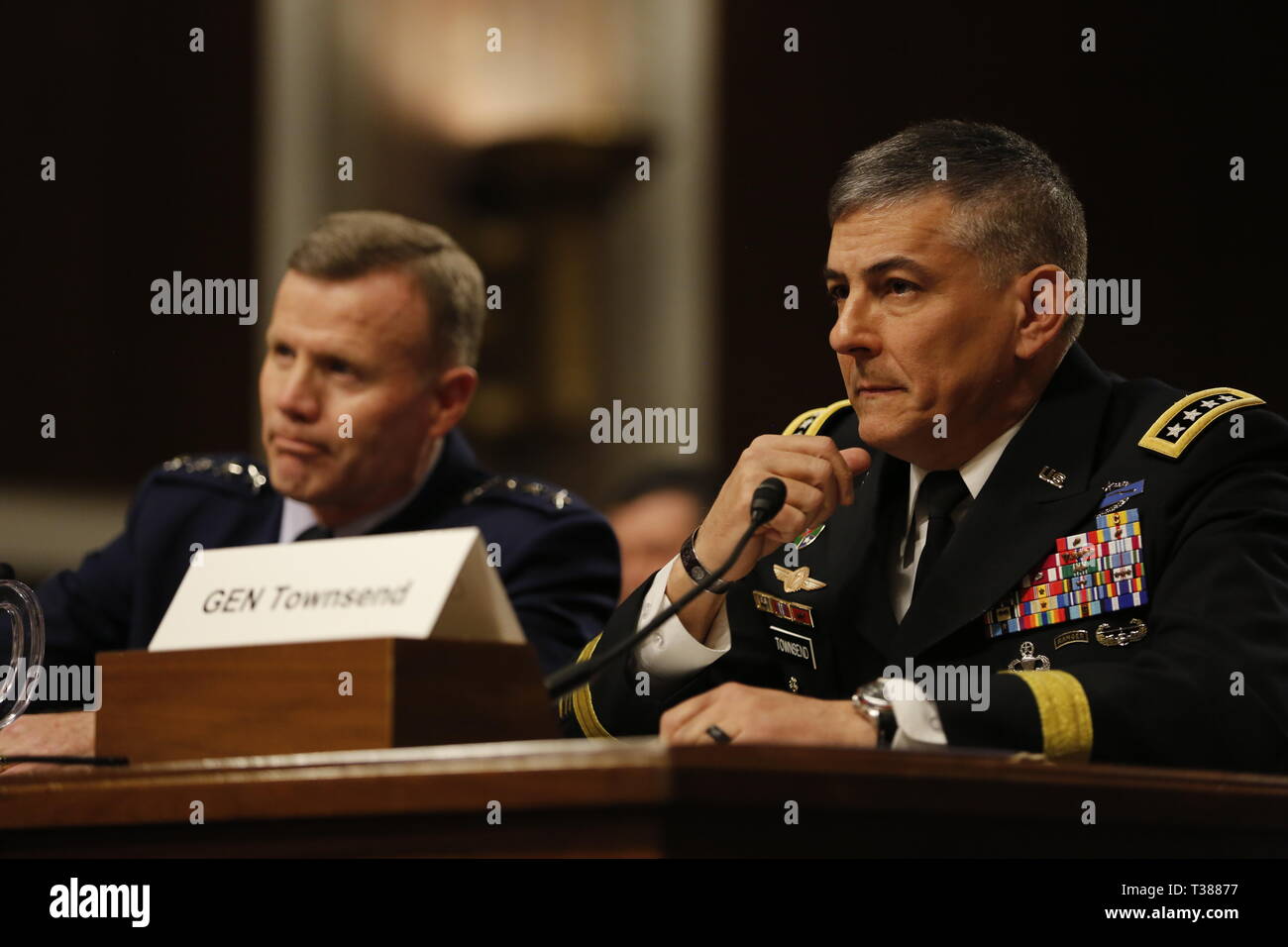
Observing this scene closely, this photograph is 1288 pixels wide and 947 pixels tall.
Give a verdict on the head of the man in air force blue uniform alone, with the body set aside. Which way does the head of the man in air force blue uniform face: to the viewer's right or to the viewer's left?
to the viewer's left

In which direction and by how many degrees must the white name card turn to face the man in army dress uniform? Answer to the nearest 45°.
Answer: approximately 180°

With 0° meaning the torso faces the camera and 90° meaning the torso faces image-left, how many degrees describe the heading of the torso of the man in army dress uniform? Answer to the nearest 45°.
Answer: approximately 45°

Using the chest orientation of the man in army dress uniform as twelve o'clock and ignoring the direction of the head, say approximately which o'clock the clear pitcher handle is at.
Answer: The clear pitcher handle is roughly at 1 o'clock from the man in army dress uniform.

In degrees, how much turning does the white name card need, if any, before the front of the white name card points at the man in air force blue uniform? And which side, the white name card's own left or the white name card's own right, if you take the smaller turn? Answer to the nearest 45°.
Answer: approximately 135° to the white name card's own right

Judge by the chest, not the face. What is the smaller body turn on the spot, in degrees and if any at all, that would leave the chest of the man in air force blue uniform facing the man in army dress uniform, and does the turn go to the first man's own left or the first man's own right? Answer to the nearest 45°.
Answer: approximately 90° to the first man's own left

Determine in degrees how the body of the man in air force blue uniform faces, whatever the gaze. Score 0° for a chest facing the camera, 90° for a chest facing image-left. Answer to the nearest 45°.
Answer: approximately 45°

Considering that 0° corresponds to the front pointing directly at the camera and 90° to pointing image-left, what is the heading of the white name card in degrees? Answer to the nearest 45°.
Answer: approximately 45°
